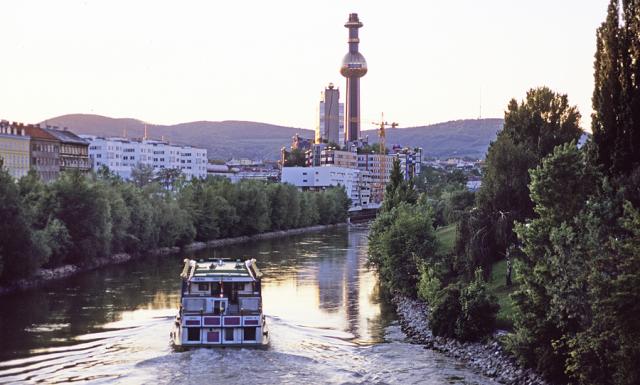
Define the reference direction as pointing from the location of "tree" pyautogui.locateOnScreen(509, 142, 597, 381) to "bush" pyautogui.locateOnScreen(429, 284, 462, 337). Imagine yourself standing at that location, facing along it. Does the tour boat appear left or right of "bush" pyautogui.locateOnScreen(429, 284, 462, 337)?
left

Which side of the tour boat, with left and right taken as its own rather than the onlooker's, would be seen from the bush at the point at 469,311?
right

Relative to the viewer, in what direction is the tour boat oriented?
away from the camera

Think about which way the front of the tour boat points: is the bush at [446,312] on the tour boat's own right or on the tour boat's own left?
on the tour boat's own right

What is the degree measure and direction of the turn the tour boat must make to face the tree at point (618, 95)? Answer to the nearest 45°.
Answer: approximately 135° to its right

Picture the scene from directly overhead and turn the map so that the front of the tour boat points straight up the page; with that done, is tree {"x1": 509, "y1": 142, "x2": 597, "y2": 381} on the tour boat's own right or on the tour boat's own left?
on the tour boat's own right
